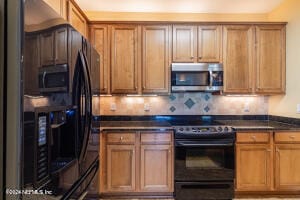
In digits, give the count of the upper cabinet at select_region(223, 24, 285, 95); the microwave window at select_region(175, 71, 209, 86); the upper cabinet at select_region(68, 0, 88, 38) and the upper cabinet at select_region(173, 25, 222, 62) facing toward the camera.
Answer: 3

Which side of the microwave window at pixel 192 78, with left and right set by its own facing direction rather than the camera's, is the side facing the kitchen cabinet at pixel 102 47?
right

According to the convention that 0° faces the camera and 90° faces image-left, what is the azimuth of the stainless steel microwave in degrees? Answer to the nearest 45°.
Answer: approximately 0°

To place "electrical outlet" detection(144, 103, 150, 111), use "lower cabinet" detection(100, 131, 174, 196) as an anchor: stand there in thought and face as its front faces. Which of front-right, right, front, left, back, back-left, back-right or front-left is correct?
back

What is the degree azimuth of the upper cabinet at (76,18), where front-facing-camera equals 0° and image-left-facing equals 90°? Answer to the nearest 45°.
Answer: approximately 270°

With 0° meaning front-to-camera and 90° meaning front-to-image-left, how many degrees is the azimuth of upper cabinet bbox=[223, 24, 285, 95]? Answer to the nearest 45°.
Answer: approximately 0°
